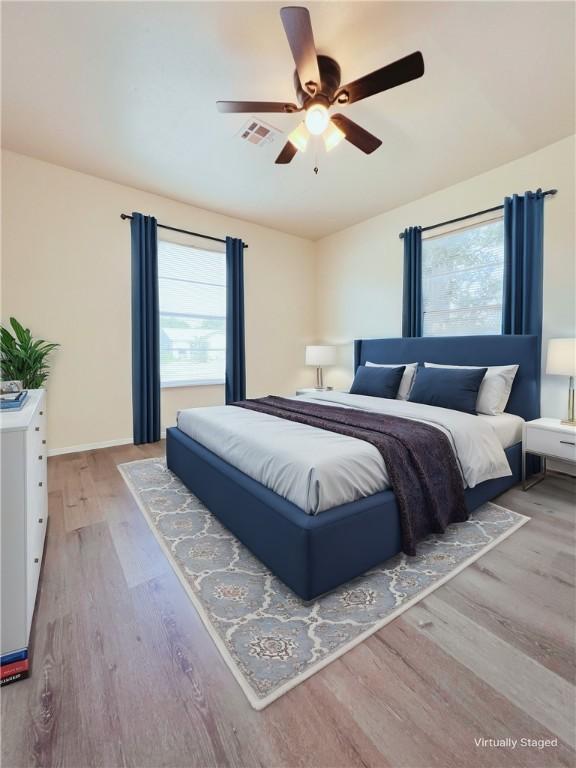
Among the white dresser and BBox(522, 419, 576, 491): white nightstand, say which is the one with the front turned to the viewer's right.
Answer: the white dresser

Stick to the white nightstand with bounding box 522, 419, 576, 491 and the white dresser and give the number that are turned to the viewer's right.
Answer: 1

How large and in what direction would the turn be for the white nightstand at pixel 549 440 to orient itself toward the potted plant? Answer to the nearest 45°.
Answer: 0° — it already faces it

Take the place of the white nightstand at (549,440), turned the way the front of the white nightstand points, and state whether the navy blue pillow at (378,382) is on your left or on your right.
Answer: on your right

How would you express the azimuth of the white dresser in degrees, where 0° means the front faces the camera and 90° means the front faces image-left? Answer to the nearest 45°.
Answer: approximately 270°

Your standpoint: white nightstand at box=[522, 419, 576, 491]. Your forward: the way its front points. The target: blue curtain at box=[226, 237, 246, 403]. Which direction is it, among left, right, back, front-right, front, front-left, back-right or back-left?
front-right

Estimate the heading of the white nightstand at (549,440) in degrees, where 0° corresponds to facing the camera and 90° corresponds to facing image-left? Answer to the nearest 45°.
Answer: approximately 45°
